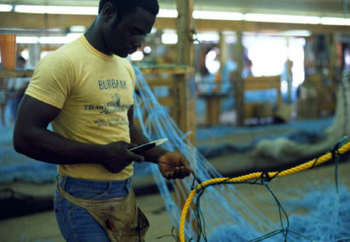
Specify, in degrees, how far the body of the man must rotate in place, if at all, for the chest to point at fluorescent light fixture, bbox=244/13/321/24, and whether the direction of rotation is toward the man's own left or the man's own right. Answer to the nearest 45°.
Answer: approximately 90° to the man's own left

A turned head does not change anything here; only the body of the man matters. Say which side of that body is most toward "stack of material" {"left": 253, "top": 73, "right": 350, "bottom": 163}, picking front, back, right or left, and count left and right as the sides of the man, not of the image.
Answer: left

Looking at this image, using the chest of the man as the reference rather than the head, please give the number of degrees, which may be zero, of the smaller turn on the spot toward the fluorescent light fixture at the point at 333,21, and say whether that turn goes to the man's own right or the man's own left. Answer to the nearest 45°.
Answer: approximately 90° to the man's own left

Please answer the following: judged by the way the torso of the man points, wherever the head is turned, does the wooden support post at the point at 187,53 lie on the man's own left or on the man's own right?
on the man's own left

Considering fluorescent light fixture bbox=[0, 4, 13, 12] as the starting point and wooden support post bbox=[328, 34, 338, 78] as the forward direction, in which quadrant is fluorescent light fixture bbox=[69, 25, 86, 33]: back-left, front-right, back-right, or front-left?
front-left

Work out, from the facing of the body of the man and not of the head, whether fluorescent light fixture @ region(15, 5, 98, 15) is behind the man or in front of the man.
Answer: behind

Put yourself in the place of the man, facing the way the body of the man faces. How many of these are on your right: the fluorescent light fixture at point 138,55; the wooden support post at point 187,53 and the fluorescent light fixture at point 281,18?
0

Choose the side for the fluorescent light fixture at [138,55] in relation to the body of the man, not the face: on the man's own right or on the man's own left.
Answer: on the man's own left

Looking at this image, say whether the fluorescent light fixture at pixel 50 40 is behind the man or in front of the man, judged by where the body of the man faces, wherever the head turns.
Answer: behind

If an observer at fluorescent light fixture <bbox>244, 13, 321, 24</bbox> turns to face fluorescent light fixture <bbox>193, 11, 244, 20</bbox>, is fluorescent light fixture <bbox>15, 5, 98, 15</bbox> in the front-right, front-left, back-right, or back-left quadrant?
front-left

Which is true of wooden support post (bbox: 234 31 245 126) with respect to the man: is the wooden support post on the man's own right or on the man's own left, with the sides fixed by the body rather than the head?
on the man's own left

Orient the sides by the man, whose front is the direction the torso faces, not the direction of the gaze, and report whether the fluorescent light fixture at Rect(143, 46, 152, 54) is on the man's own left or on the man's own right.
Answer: on the man's own left

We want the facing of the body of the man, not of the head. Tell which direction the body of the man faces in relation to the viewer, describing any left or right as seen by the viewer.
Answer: facing the viewer and to the right of the viewer

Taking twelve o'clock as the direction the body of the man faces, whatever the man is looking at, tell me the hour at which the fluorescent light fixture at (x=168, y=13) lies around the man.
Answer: The fluorescent light fixture is roughly at 8 o'clock from the man.
